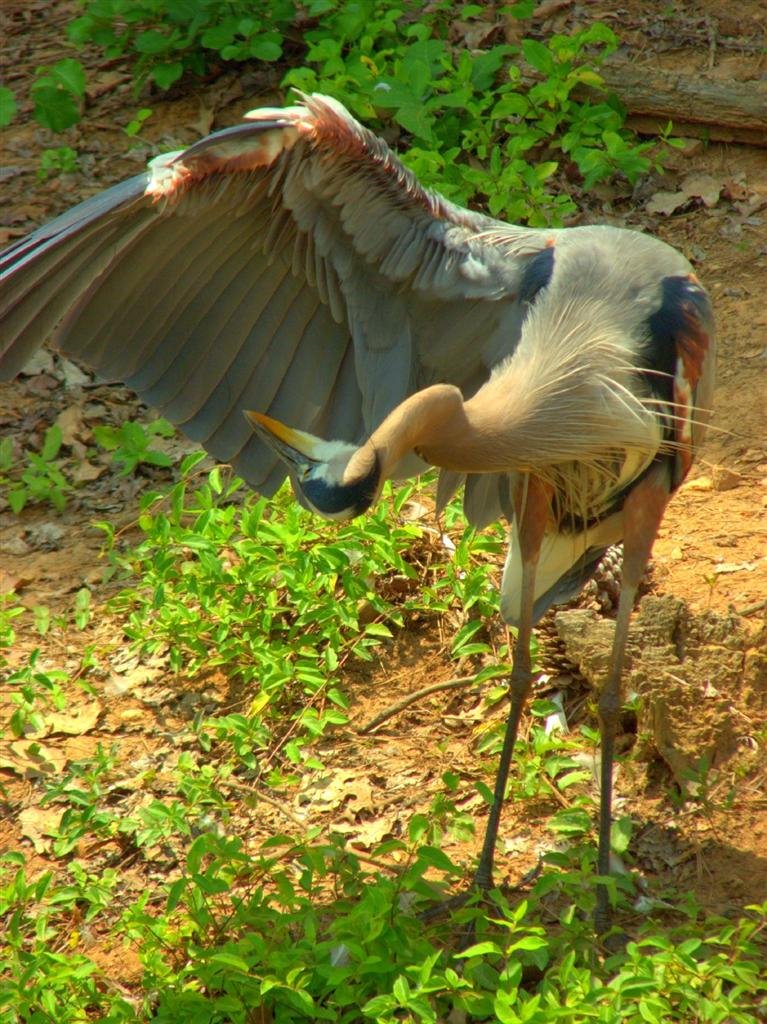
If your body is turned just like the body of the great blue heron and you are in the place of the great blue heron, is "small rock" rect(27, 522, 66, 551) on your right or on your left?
on your right

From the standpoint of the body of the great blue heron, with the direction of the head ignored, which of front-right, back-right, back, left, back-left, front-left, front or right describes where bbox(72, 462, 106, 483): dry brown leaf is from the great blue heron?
back-right

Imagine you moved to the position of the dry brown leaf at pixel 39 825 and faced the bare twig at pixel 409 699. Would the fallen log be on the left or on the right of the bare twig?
left

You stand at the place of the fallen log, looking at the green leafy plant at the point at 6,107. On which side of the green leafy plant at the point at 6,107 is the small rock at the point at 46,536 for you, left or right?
left

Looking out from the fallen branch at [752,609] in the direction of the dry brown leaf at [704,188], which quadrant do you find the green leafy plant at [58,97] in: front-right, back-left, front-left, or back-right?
front-left

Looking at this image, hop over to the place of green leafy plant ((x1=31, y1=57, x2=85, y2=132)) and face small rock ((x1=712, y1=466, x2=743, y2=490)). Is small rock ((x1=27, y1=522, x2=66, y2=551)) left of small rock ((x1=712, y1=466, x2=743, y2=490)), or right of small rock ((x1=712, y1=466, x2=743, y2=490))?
right

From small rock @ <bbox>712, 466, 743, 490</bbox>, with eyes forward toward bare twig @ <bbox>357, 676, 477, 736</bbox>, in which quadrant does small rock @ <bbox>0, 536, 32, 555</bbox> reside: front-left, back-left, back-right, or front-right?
front-right

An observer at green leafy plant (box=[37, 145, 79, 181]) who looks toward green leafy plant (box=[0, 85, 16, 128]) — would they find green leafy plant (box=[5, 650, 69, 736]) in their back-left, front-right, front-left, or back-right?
back-left

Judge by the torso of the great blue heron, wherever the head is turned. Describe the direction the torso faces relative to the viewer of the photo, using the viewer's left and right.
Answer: facing the viewer
